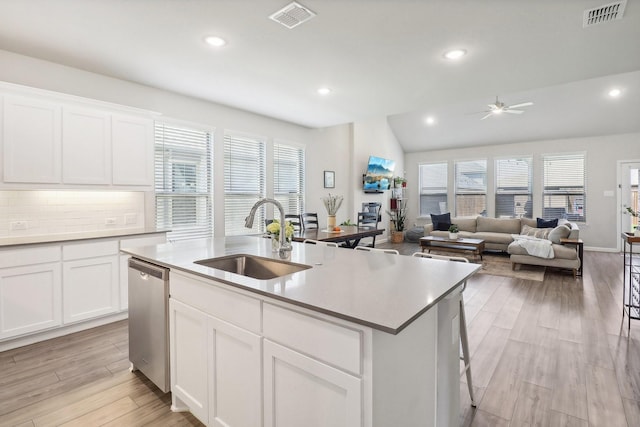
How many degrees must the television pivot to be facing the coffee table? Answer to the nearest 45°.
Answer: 0° — it already faces it

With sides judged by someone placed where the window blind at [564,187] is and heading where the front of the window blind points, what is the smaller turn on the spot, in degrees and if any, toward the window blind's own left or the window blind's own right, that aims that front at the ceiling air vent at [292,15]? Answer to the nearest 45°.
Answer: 0° — it already faces it

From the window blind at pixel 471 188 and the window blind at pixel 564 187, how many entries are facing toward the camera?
2

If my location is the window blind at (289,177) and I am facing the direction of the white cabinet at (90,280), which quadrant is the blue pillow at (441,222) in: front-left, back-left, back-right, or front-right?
back-left

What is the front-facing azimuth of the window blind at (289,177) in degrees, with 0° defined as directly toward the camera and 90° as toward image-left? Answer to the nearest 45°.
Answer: approximately 315°

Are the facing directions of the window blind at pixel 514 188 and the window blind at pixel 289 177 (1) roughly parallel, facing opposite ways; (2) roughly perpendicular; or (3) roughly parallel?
roughly perpendicular

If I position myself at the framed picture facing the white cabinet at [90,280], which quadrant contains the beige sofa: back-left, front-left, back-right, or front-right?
back-left

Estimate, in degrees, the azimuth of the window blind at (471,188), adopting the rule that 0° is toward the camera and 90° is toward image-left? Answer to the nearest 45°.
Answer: approximately 0°

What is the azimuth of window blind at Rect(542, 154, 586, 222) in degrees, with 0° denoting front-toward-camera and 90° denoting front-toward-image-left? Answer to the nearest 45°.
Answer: approximately 0°

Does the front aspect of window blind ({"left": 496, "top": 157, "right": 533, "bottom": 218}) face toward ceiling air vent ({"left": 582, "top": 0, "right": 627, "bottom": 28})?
yes

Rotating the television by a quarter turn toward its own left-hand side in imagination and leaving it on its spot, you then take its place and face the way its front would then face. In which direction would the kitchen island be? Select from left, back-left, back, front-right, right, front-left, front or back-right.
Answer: back-right

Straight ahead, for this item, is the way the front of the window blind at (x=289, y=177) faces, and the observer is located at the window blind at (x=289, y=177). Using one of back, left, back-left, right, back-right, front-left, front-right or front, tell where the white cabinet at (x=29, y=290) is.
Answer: right

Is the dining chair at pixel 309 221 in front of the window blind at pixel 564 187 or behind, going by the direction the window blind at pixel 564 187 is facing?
in front

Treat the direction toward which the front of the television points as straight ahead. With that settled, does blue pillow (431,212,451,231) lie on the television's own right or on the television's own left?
on the television's own left
